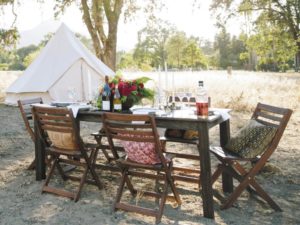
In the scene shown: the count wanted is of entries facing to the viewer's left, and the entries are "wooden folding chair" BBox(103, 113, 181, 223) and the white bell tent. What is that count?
0

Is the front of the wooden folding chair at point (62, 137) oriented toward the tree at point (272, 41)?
yes

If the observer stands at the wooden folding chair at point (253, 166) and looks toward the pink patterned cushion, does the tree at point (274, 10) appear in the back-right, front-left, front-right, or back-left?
back-right

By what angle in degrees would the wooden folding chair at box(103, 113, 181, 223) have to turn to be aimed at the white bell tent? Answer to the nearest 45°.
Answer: approximately 45° to its left

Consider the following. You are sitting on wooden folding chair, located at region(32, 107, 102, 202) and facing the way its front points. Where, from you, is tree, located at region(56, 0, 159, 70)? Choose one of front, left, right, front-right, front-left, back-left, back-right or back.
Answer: front-left

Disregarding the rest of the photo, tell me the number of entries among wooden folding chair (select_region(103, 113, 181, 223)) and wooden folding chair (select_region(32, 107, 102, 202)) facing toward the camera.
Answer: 0

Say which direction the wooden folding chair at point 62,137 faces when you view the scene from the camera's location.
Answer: facing away from the viewer and to the right of the viewer

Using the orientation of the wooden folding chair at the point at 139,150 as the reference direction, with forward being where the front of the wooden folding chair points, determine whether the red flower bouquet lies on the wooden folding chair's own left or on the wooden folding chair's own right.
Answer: on the wooden folding chair's own left
